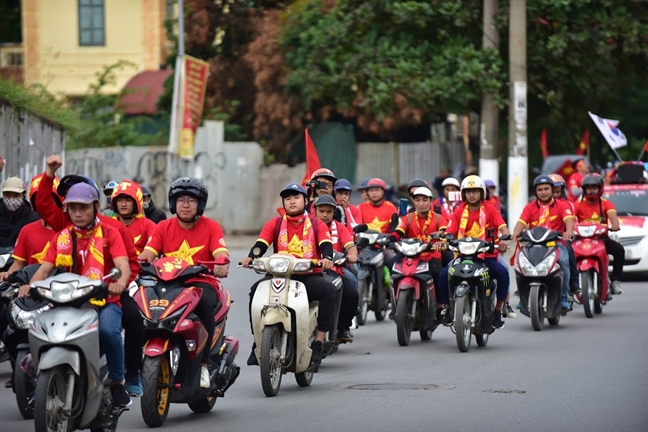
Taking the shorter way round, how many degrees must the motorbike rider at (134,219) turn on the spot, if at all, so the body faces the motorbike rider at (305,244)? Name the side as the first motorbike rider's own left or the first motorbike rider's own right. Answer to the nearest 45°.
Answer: approximately 135° to the first motorbike rider's own left

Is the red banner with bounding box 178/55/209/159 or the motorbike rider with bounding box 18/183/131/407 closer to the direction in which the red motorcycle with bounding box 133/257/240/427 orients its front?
the motorbike rider

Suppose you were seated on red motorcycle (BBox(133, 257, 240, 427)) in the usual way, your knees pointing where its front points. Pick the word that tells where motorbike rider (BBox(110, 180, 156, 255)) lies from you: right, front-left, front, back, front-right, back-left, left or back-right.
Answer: back-right

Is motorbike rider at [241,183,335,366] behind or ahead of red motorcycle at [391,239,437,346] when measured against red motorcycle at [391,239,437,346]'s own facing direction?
ahead

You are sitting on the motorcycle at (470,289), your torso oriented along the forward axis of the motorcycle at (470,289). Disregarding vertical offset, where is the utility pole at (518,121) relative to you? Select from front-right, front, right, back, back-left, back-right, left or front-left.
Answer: back

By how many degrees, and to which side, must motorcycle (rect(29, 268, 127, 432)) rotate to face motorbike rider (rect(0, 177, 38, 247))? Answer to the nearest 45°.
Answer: approximately 135° to its right
